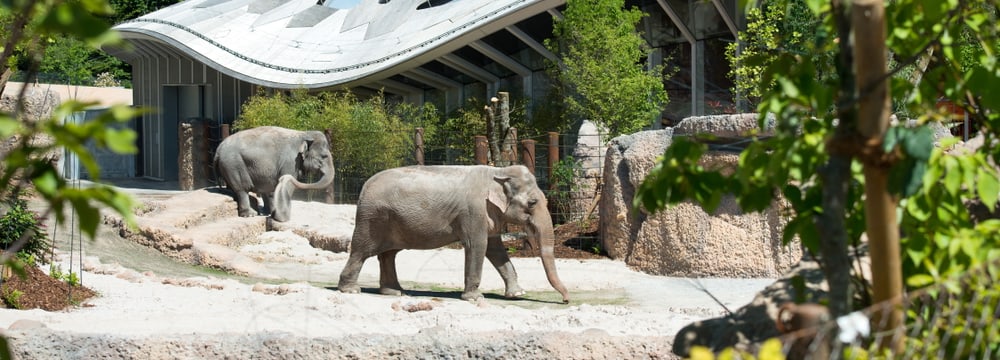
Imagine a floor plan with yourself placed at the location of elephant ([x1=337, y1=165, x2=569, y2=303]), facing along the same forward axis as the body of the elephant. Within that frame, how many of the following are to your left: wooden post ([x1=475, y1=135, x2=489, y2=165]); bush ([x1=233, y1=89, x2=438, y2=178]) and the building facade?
3

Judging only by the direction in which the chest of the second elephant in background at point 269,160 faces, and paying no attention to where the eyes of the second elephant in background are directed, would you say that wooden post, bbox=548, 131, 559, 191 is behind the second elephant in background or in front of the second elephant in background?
in front

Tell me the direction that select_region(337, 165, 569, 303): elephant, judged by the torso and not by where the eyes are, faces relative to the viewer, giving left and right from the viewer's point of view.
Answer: facing to the right of the viewer

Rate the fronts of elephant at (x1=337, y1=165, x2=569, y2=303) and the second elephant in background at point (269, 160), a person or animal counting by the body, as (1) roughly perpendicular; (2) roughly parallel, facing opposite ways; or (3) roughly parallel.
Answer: roughly parallel

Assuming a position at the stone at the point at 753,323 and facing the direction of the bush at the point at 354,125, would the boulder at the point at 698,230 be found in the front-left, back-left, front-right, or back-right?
front-right

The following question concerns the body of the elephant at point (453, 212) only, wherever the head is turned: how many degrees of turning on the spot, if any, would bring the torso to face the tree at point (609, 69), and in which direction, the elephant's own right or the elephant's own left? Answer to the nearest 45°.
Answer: approximately 90° to the elephant's own left

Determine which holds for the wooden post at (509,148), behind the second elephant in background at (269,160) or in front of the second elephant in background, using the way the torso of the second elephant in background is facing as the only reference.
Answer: in front

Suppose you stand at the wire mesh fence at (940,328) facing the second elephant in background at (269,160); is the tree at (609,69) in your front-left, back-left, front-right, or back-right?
front-right

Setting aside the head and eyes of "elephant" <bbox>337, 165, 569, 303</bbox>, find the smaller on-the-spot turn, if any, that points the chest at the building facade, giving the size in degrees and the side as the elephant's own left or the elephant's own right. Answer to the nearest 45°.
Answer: approximately 90° to the elephant's own left

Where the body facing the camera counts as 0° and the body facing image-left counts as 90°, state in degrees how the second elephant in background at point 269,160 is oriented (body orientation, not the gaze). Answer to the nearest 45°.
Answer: approximately 270°

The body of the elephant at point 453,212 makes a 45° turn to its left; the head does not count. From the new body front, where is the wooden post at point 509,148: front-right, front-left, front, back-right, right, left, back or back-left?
front-left

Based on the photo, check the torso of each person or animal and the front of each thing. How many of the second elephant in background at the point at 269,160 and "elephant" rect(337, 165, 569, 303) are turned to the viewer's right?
2
